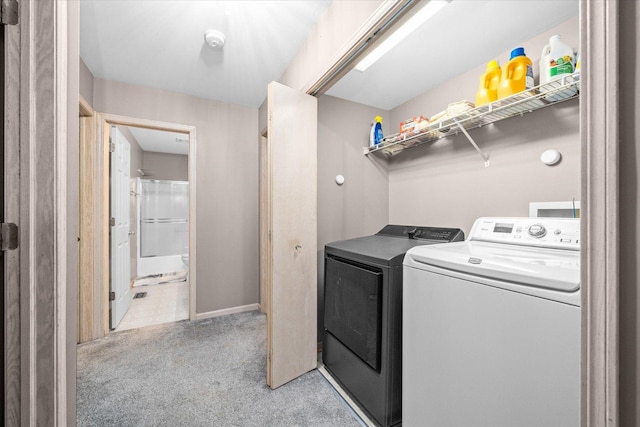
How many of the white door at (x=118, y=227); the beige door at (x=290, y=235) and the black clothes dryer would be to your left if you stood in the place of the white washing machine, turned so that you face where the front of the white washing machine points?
0

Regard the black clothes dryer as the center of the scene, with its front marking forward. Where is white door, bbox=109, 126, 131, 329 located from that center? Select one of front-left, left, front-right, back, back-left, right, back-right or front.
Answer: front-right

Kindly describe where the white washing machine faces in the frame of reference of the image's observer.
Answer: facing the viewer and to the left of the viewer

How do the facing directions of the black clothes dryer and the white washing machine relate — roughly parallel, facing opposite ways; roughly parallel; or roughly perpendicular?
roughly parallel

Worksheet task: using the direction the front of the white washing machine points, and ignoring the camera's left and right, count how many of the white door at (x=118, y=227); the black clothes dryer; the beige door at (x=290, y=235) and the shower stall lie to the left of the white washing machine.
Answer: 0

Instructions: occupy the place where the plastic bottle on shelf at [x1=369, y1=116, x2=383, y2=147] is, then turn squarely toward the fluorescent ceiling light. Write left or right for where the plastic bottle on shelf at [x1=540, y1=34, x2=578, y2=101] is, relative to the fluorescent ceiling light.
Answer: left

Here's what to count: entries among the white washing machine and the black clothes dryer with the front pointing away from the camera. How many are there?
0

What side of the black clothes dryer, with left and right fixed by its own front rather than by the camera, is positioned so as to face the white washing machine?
left

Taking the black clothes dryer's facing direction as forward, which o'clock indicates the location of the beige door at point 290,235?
The beige door is roughly at 2 o'clock from the black clothes dryer.
